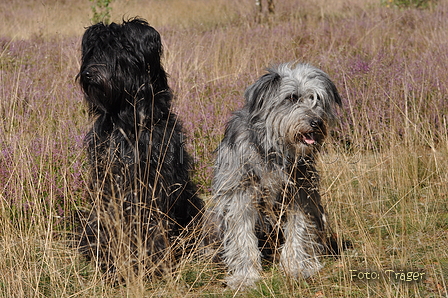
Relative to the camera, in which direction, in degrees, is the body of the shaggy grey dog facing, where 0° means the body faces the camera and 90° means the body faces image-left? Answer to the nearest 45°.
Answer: approximately 315°
